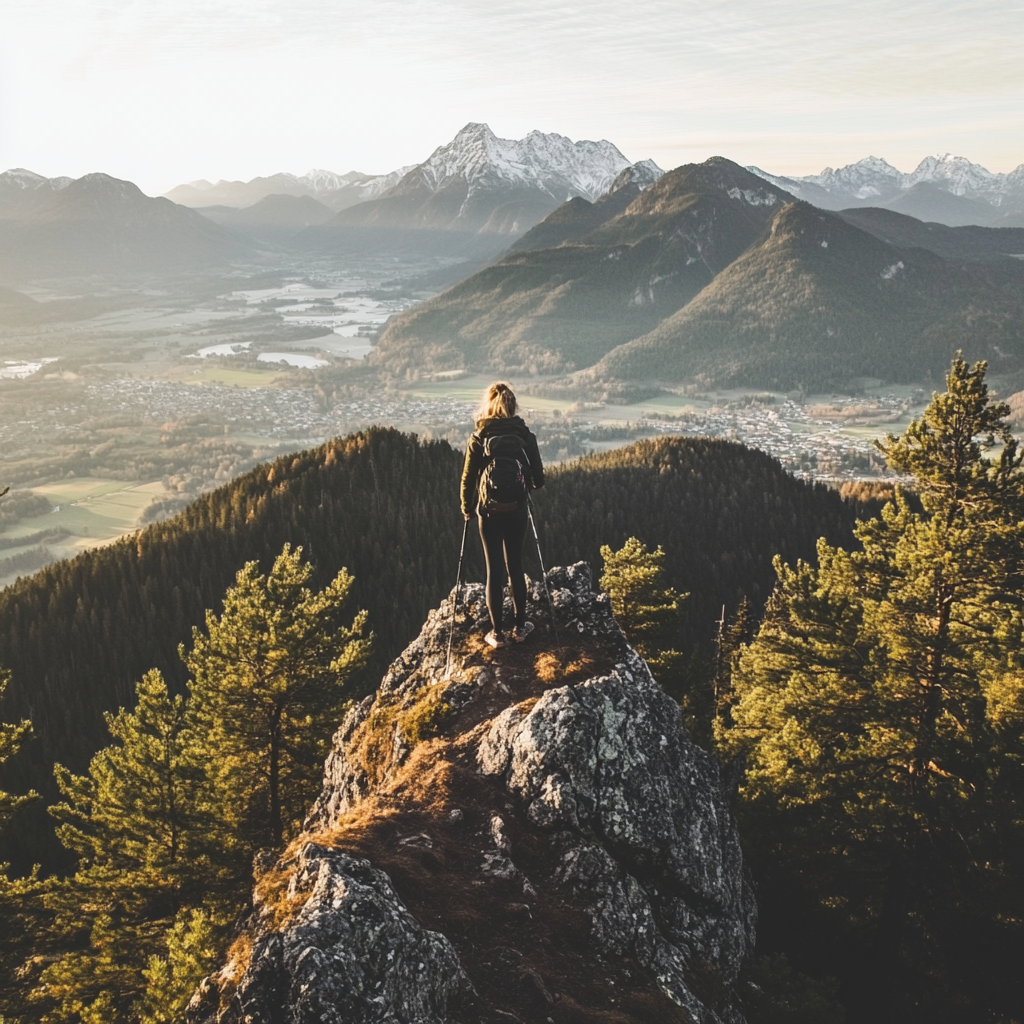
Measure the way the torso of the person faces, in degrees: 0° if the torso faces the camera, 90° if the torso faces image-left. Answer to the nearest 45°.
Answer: approximately 180°

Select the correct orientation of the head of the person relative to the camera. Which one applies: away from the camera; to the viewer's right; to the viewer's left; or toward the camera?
away from the camera

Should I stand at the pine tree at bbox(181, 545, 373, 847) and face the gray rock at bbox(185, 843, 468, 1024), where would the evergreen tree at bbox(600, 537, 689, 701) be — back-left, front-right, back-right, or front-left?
back-left

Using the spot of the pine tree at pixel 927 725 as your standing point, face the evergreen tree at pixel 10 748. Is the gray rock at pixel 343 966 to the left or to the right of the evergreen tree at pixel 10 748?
left

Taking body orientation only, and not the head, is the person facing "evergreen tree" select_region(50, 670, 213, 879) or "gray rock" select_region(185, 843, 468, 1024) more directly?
the evergreen tree

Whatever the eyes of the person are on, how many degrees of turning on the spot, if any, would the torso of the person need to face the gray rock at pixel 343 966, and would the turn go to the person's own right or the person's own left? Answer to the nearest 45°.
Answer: approximately 180°

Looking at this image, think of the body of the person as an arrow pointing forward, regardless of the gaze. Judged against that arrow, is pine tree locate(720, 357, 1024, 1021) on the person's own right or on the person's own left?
on the person's own right
